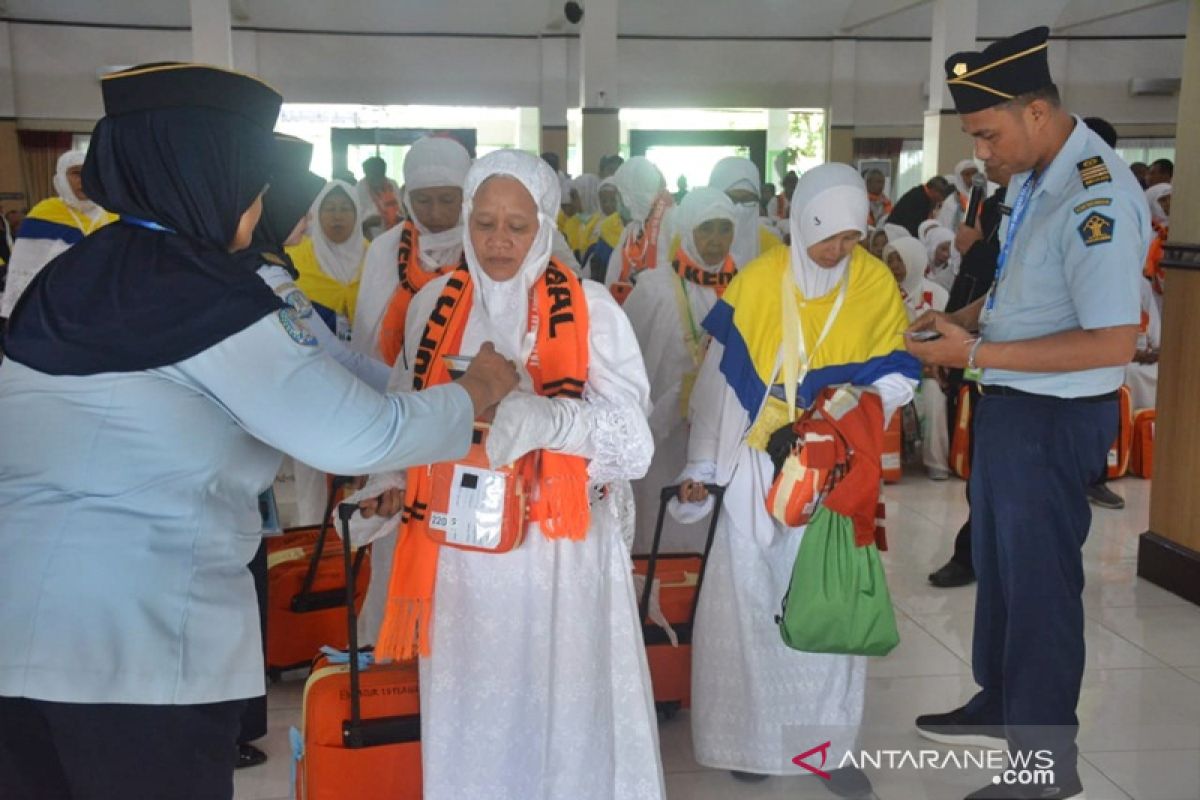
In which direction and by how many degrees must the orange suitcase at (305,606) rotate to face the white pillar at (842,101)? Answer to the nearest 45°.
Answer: approximately 135° to its left

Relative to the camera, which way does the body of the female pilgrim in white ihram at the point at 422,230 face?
toward the camera

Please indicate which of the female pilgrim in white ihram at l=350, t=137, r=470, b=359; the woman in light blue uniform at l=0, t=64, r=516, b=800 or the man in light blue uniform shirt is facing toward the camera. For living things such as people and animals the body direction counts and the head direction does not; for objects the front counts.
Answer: the female pilgrim in white ihram

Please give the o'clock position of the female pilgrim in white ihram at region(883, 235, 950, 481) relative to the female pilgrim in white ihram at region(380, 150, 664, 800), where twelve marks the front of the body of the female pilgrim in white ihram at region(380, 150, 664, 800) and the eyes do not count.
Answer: the female pilgrim in white ihram at region(883, 235, 950, 481) is roughly at 7 o'clock from the female pilgrim in white ihram at region(380, 150, 664, 800).

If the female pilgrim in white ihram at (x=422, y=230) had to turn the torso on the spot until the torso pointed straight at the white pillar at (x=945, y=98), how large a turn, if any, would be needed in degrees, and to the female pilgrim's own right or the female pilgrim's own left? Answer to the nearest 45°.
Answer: approximately 135° to the female pilgrim's own left

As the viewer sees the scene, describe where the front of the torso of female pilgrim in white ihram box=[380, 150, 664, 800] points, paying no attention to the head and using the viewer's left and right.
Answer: facing the viewer

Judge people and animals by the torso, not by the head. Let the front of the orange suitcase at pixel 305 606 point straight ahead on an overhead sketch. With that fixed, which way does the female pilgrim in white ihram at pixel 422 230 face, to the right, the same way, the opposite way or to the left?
the same way

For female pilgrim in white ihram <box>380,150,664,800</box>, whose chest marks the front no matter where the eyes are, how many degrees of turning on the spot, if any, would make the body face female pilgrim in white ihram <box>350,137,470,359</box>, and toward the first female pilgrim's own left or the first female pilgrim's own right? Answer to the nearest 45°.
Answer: approximately 180°

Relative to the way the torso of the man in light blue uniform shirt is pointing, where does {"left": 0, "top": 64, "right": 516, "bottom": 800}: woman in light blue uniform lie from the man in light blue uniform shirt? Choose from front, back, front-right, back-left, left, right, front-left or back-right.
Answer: front-left

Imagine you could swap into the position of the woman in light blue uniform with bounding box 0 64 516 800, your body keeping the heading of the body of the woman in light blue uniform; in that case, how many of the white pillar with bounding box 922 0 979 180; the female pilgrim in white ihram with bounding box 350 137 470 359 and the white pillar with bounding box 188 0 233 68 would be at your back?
0

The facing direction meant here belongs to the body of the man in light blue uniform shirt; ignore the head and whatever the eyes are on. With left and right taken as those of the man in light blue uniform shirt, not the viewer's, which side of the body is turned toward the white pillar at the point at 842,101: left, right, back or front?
right

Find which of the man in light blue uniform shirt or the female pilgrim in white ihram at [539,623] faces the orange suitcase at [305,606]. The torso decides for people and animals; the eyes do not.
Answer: the man in light blue uniform shirt

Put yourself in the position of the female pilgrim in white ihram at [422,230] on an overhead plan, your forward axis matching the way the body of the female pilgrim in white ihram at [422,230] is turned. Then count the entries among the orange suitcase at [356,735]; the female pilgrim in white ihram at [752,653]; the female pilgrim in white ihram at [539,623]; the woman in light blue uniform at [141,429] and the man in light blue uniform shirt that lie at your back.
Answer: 0

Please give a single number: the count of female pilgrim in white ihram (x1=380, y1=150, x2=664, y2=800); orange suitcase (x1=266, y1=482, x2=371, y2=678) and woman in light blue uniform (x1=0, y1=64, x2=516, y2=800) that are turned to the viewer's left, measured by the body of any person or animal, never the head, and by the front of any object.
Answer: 0

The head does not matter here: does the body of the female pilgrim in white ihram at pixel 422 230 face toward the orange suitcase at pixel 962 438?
no

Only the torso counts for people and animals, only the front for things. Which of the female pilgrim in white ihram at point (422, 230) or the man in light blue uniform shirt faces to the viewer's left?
the man in light blue uniform shirt

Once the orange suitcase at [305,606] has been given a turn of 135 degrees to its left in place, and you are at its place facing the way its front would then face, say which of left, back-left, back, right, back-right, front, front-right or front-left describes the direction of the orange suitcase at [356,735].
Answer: back-right

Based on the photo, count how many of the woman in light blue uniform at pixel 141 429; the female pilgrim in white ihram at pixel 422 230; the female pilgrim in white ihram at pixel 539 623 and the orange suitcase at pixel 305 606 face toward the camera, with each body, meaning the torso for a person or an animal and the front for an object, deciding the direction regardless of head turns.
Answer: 3

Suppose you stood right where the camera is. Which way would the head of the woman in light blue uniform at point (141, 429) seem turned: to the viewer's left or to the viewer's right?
to the viewer's right
